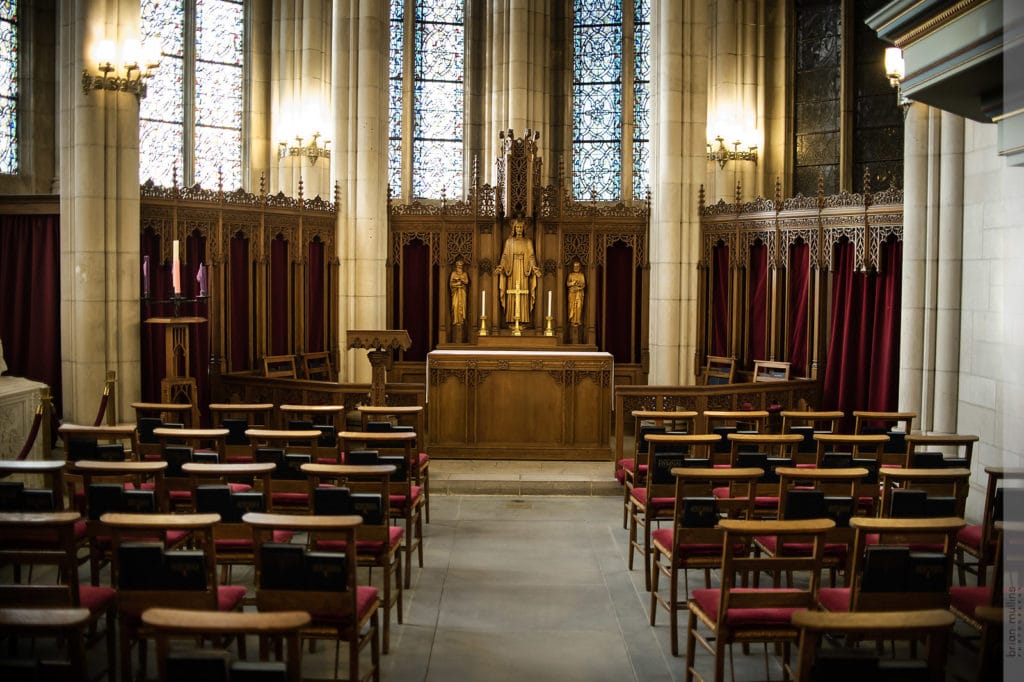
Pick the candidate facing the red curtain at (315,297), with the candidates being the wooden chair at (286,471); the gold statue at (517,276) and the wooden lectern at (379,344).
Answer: the wooden chair

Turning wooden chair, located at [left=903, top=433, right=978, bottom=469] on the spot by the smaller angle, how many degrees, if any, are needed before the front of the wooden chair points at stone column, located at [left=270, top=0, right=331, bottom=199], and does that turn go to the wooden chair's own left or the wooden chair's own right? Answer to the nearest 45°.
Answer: approximately 45° to the wooden chair's own left

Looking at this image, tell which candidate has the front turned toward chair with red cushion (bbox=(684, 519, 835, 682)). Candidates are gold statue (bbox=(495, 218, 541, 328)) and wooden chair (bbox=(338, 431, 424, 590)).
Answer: the gold statue

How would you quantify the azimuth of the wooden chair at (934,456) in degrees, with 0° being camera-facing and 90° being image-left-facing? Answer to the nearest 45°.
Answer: approximately 180°

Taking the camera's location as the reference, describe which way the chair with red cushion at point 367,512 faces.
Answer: facing away from the viewer

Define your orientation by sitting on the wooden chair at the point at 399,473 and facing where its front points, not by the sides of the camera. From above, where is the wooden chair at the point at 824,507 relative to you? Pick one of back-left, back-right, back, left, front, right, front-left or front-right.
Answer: back-right

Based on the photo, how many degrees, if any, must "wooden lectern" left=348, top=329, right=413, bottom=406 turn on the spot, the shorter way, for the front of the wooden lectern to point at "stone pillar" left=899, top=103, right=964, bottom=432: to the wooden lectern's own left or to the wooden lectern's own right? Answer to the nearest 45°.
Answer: approximately 90° to the wooden lectern's own left

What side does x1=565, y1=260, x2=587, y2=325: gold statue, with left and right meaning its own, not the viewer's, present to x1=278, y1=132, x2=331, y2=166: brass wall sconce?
right

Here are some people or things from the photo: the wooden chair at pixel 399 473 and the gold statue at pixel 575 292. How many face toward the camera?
1

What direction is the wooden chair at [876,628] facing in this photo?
away from the camera

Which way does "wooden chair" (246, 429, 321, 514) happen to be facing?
away from the camera
